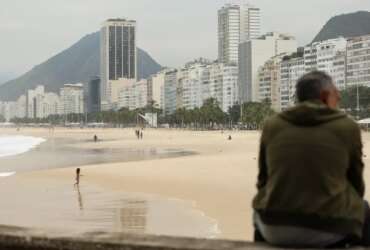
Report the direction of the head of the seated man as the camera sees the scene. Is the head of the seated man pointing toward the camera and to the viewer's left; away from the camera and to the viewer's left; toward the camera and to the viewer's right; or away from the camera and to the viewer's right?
away from the camera and to the viewer's right

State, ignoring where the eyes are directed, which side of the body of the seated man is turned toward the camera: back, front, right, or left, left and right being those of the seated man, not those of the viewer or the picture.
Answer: back
